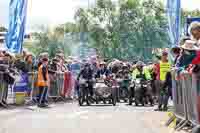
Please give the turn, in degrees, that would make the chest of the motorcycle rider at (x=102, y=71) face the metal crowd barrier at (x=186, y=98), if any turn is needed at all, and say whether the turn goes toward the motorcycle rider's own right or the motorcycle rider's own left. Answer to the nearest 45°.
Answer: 0° — they already face it

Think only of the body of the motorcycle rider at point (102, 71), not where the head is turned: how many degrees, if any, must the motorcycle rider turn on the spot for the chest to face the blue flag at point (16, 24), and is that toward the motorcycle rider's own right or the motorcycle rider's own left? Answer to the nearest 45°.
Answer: approximately 45° to the motorcycle rider's own right

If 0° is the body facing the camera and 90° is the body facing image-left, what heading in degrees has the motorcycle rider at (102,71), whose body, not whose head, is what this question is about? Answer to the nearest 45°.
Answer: approximately 0°
